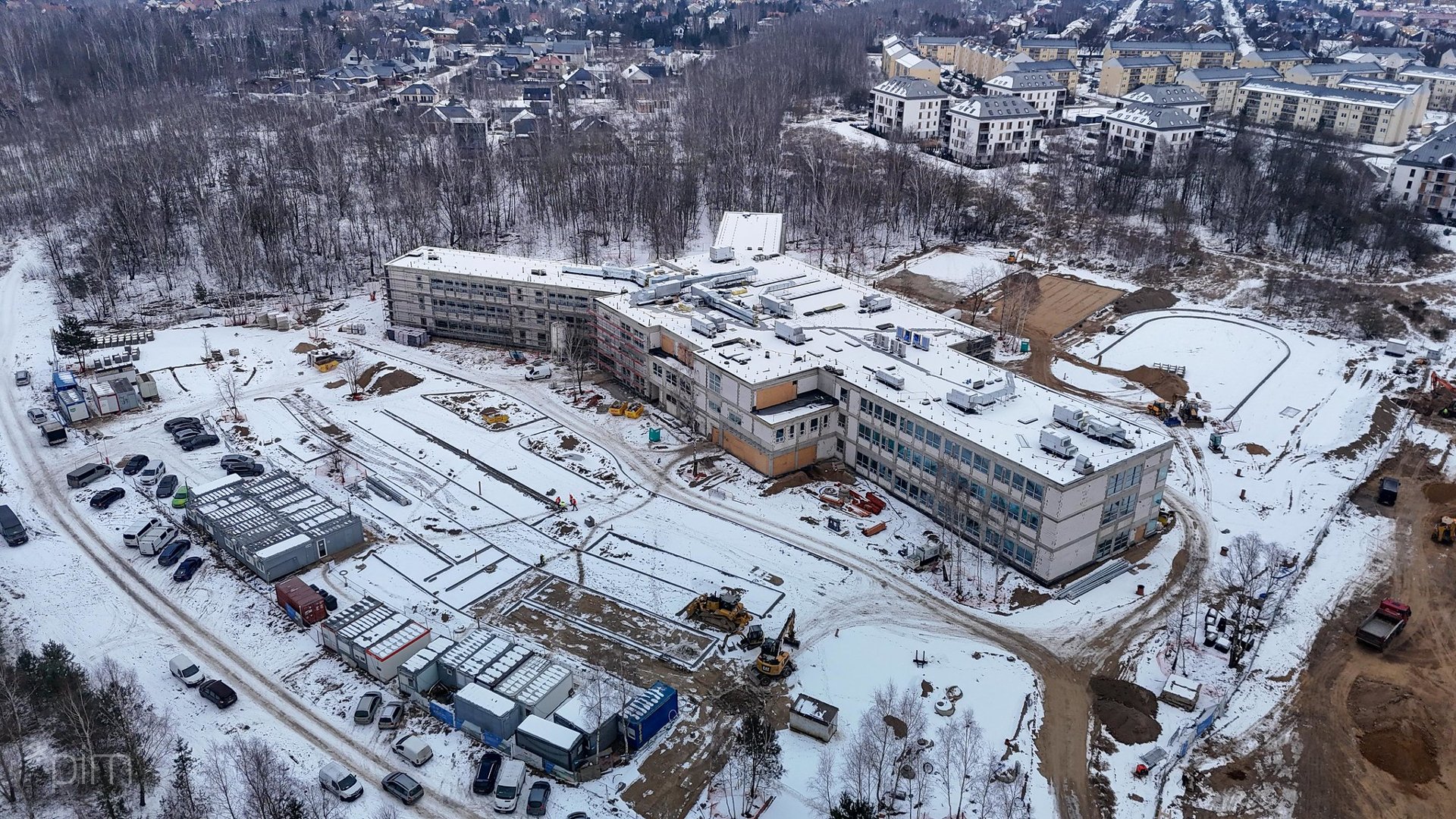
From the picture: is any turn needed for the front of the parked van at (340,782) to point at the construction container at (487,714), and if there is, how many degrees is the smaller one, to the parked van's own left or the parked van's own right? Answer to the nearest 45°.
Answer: approximately 45° to the parked van's own left

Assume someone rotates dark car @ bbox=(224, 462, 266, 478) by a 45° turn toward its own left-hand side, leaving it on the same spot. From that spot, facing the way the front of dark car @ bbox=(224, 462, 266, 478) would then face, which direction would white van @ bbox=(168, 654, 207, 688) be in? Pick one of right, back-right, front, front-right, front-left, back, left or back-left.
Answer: back-right
